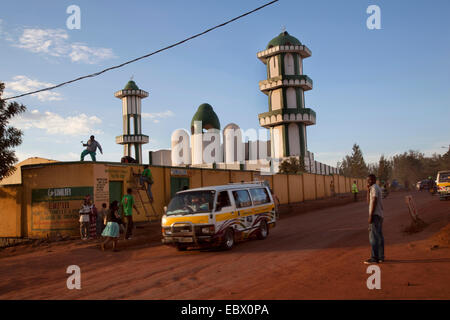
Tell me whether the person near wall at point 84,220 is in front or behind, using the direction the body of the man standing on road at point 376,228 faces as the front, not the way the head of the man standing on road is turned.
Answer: in front

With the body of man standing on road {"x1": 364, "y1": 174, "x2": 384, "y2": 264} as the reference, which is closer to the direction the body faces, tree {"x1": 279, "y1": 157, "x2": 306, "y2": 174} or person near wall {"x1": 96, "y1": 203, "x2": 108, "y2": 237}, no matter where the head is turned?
the person near wall

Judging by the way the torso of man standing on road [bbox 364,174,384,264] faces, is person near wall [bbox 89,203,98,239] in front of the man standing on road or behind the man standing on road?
in front

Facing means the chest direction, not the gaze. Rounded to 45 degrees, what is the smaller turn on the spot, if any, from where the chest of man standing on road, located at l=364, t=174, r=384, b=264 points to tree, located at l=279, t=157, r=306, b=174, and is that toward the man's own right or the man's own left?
approximately 90° to the man's own right

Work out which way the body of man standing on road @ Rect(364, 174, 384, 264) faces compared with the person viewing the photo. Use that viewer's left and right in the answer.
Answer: facing to the left of the viewer

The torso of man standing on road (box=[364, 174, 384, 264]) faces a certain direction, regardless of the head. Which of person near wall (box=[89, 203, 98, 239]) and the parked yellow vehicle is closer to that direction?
the person near wall

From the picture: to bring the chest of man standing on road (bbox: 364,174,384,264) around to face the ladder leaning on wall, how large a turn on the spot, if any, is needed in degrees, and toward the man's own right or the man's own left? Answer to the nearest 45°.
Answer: approximately 45° to the man's own right
